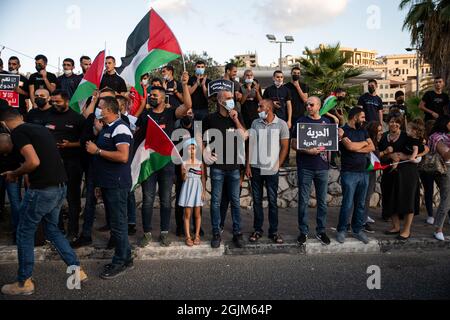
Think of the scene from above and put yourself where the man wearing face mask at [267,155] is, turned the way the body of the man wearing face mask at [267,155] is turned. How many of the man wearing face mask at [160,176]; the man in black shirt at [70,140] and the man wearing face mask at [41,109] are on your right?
3

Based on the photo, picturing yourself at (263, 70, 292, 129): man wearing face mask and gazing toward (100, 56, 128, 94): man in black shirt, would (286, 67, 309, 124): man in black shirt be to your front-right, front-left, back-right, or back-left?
back-right

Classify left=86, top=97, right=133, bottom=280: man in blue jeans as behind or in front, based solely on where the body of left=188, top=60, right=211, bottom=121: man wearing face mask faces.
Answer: in front

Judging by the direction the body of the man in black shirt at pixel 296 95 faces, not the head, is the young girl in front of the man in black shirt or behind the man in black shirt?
in front

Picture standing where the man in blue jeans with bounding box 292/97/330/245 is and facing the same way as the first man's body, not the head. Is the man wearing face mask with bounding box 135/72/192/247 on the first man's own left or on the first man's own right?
on the first man's own right

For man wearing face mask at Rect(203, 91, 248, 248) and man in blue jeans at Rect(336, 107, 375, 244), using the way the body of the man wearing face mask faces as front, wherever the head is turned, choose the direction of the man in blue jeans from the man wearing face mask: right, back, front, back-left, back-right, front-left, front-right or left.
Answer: left

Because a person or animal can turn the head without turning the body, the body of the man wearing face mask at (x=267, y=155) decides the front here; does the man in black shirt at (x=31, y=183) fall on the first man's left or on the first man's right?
on the first man's right

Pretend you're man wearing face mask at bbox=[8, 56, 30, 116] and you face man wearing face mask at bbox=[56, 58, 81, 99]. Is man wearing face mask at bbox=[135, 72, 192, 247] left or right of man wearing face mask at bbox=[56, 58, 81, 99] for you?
right

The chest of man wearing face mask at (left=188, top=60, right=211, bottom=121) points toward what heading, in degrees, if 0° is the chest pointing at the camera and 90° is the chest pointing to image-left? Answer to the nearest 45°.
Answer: approximately 0°

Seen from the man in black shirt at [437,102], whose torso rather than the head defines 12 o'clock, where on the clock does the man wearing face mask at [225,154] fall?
The man wearing face mask is roughly at 1 o'clock from the man in black shirt.

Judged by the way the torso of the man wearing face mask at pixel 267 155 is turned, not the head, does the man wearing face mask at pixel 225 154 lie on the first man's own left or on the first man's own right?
on the first man's own right

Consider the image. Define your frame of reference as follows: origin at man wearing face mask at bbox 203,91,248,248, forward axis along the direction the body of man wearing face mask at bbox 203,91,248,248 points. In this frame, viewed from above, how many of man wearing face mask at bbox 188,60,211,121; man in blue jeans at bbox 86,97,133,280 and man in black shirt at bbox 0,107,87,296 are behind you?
1
